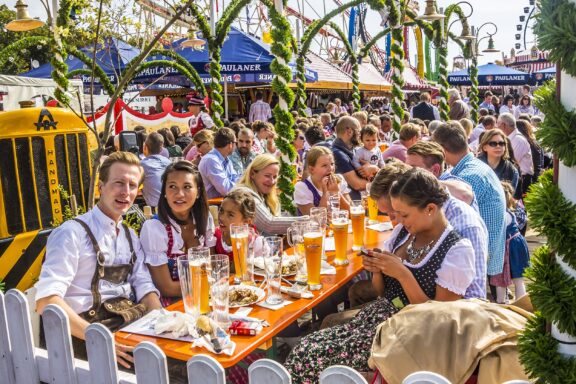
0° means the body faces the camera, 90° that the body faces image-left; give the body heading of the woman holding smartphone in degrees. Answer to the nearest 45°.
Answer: approximately 45°

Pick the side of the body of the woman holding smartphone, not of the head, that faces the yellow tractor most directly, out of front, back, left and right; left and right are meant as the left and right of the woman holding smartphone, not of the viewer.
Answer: right

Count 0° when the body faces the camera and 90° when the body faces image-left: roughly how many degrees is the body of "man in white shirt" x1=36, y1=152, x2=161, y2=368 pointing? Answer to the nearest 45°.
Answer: approximately 315°

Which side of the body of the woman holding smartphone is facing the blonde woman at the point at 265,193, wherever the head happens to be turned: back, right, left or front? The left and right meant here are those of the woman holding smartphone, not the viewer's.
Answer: right

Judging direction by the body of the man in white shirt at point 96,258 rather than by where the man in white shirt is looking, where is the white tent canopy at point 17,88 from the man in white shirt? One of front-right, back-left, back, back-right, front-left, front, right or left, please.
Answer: back-left

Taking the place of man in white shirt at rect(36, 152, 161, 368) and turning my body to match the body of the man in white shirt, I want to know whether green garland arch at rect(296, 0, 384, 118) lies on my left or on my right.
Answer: on my left
